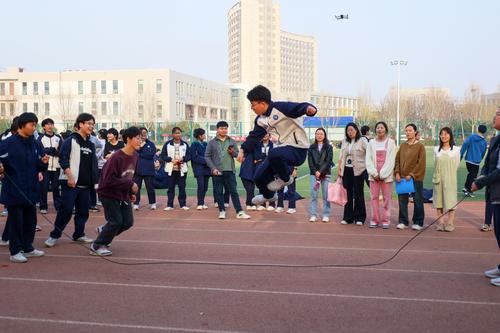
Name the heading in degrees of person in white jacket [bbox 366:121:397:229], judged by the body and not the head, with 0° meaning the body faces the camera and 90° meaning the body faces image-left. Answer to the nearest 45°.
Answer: approximately 0°

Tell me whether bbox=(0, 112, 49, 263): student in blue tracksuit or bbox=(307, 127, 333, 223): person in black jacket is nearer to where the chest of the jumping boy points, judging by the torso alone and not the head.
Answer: the student in blue tracksuit

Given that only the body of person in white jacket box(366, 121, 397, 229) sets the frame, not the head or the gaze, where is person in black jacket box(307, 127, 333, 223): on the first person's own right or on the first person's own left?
on the first person's own right

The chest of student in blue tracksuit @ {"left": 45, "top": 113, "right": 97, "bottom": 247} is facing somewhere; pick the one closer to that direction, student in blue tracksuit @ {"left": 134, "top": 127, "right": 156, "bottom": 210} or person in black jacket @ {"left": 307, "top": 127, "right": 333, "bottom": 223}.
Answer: the person in black jacket

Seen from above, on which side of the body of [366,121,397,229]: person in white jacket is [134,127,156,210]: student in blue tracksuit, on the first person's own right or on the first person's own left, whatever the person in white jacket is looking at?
on the first person's own right

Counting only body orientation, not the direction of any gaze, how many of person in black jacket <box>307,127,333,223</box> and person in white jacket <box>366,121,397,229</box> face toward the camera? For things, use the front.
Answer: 2
